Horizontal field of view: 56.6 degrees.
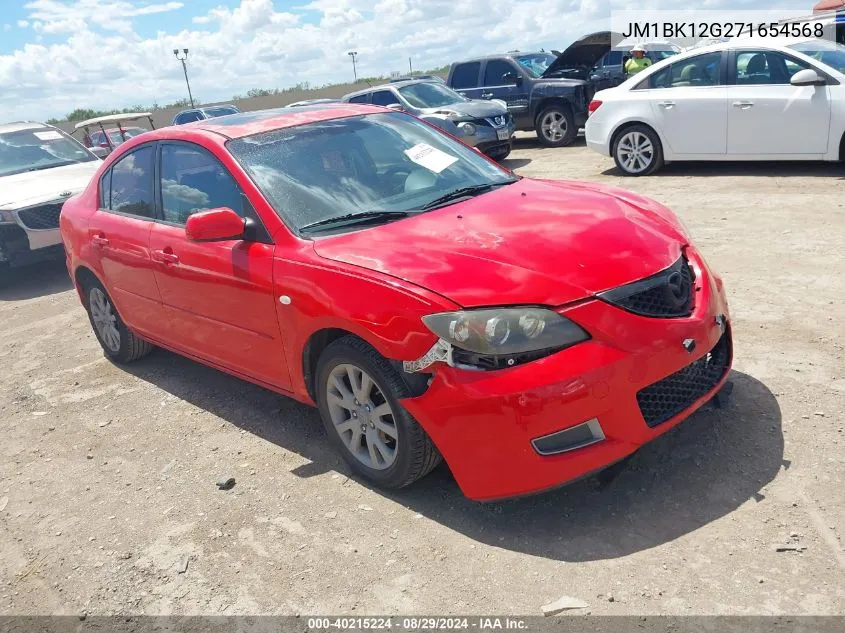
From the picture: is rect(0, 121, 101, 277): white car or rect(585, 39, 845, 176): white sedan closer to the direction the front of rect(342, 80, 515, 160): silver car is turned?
the white sedan

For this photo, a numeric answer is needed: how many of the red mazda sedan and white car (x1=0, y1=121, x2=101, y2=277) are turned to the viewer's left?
0

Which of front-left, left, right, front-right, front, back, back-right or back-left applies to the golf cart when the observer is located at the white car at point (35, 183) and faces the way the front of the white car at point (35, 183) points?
back-left

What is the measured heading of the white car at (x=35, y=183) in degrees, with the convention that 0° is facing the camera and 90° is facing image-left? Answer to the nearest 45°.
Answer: approximately 315°

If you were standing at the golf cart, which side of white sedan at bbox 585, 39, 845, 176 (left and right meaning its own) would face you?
back

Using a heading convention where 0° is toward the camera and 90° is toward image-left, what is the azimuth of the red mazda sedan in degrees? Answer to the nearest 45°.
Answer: approximately 315°

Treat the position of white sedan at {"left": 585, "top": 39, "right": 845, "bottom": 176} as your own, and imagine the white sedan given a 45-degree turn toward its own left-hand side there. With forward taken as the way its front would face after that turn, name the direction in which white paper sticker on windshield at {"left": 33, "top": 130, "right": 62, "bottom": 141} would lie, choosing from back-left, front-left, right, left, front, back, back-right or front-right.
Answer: back-left

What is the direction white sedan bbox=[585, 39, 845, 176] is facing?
to the viewer's right

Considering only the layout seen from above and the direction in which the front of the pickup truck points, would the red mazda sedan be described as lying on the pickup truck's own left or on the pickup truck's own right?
on the pickup truck's own right

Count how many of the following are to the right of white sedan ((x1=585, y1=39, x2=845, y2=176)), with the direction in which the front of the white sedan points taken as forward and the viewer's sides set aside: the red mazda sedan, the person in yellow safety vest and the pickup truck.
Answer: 1
